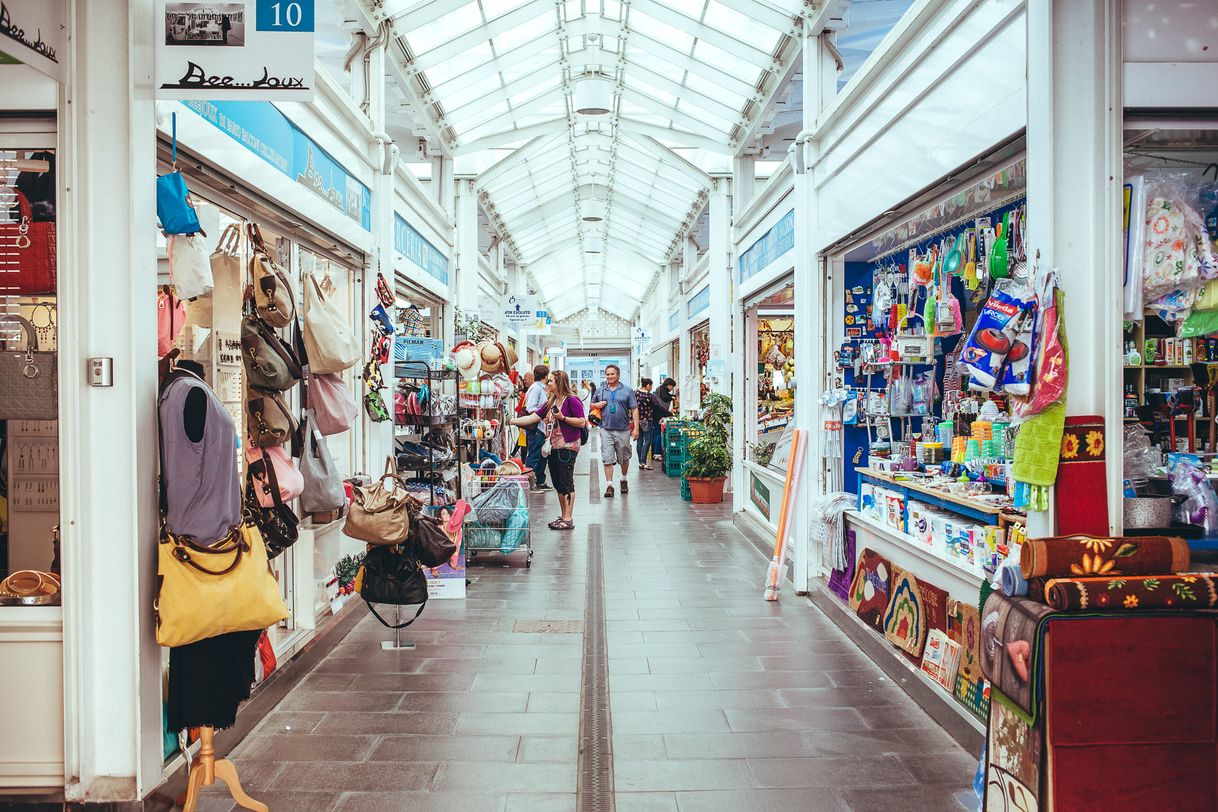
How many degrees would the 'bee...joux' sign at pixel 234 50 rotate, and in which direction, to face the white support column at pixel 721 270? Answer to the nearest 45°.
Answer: approximately 135° to its left

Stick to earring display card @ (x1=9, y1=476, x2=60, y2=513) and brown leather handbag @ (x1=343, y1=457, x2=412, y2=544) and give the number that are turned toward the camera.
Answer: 2

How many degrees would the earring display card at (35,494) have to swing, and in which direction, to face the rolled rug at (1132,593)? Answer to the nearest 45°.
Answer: approximately 45° to its left

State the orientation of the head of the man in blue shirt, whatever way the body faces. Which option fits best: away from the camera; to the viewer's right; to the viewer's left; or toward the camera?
toward the camera

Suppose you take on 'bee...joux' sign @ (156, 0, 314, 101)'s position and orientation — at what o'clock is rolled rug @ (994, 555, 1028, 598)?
The rolled rug is roughly at 10 o'clock from the 'bee...joux' sign.

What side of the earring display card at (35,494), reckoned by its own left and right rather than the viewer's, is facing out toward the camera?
front

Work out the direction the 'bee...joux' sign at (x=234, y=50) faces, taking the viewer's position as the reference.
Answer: facing the viewer

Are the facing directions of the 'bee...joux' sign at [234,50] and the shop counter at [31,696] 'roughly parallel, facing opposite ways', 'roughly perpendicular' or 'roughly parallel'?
roughly parallel

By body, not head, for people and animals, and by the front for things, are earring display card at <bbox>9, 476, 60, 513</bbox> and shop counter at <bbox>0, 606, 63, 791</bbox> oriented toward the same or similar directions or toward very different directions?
same or similar directions

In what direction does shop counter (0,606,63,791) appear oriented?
toward the camera

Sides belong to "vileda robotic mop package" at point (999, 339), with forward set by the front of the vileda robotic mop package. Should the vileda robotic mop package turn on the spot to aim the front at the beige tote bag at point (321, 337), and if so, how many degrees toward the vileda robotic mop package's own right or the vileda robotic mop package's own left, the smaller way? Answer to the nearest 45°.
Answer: approximately 45° to the vileda robotic mop package's own right

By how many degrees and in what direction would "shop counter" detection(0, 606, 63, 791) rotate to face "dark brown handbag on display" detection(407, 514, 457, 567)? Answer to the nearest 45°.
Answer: approximately 135° to its left

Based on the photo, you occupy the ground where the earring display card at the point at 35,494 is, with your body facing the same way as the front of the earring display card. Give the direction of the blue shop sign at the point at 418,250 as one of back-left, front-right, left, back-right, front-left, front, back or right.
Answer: back-left

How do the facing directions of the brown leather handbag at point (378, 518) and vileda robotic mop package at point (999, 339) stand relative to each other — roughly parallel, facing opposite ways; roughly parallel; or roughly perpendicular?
roughly parallel

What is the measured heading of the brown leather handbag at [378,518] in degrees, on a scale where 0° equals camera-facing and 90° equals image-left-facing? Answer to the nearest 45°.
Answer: approximately 0°

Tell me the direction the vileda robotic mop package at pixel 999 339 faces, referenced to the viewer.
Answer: facing the viewer and to the left of the viewer
